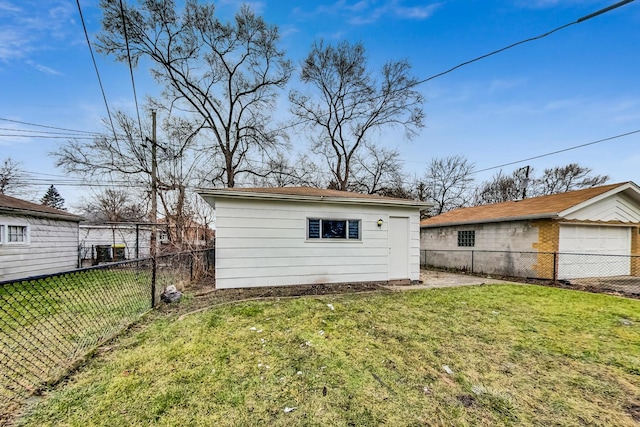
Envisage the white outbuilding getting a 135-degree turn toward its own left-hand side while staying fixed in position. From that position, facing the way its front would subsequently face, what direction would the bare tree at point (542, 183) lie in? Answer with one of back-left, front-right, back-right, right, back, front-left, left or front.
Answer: front

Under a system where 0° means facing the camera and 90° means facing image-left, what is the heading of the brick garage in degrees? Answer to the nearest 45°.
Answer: approximately 315°

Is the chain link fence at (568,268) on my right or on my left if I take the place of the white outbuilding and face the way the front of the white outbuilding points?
on my left

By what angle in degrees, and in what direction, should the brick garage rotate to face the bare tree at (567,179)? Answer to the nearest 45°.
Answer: approximately 135° to its left

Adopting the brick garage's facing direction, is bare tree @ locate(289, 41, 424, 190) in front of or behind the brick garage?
behind

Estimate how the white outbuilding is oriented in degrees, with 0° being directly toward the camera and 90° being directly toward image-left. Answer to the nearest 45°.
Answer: approximately 0°

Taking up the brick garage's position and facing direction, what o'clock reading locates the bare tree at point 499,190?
The bare tree is roughly at 7 o'clock from the brick garage.

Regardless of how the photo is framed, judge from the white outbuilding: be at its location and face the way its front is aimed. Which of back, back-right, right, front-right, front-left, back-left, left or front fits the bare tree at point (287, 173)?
back

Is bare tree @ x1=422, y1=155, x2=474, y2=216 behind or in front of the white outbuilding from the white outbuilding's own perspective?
behind
